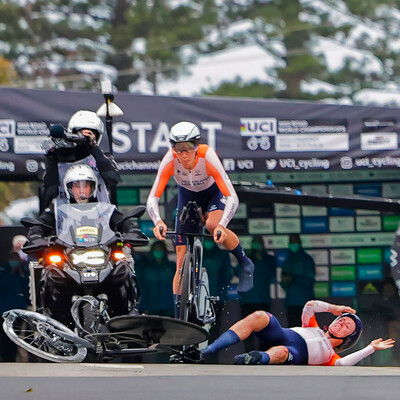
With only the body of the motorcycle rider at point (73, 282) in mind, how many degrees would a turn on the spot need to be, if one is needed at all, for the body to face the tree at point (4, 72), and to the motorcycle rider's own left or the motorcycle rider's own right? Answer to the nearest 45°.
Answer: approximately 180°

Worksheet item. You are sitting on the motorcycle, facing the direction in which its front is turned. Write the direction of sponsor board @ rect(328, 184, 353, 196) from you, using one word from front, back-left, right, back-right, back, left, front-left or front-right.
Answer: back-left

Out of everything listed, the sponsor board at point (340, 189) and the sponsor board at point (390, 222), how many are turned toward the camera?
2

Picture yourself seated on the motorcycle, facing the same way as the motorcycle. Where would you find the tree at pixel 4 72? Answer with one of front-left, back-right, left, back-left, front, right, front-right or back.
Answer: back

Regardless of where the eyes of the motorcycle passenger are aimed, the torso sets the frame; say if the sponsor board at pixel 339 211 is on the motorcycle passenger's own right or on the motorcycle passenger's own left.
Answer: on the motorcycle passenger's own left

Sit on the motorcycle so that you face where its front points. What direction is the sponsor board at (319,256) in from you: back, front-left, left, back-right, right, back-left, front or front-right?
back-left

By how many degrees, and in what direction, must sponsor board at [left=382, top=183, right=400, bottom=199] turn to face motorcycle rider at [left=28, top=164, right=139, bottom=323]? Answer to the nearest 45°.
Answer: approximately 45° to its right

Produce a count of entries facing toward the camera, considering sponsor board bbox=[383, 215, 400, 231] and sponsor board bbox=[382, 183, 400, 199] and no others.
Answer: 2

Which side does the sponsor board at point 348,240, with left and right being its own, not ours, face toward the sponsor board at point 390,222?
left
